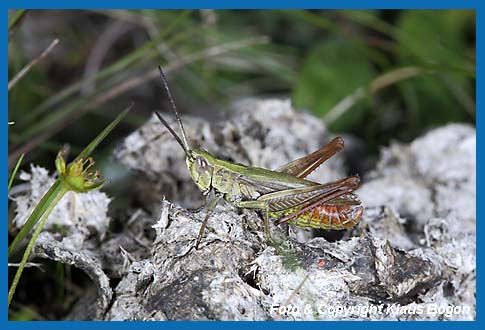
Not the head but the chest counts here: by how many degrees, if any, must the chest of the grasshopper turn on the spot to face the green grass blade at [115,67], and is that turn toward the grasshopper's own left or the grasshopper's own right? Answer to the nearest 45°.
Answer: approximately 45° to the grasshopper's own right

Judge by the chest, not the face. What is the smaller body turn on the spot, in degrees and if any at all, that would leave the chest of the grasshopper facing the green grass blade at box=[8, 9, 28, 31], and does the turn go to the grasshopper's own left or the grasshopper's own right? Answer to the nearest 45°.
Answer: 0° — it already faces it

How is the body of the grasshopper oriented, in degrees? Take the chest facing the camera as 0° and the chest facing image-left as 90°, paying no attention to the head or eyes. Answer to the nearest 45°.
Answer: approximately 90°

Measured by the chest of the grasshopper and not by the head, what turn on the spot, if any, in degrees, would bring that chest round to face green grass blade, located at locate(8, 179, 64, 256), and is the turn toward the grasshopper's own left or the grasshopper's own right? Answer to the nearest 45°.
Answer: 0° — it already faces it
